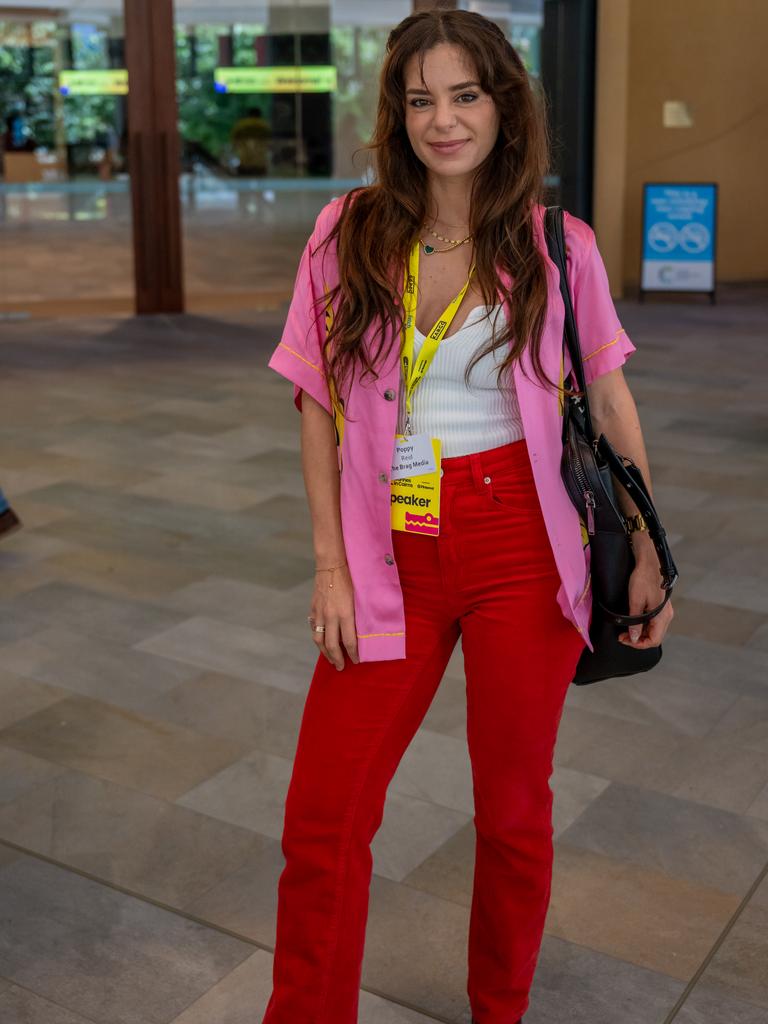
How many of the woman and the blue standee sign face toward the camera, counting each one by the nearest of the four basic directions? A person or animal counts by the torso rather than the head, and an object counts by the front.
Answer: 2

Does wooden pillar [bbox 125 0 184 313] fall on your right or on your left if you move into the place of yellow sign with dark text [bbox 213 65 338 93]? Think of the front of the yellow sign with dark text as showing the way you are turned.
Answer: on your right

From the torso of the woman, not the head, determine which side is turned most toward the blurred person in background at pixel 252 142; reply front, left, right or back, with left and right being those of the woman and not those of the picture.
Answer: back

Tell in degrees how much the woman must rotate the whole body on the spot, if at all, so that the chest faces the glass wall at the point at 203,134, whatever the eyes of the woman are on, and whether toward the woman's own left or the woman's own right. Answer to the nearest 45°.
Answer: approximately 180°

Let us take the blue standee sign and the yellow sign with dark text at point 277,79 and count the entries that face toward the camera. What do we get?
2

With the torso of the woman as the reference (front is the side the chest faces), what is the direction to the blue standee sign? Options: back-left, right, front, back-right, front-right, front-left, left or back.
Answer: back

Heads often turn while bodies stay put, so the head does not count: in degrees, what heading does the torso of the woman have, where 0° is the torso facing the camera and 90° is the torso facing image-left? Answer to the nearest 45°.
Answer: approximately 0°

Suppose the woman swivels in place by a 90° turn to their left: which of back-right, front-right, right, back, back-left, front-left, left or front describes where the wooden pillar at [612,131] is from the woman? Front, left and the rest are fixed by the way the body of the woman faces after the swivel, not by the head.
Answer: left
